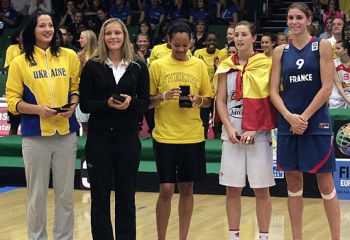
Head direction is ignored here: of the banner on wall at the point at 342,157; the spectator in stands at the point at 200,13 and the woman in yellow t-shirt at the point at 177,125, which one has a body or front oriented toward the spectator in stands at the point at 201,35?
the spectator in stands at the point at 200,13

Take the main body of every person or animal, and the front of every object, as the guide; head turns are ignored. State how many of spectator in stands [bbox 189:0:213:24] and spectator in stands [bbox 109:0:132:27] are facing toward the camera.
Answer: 2

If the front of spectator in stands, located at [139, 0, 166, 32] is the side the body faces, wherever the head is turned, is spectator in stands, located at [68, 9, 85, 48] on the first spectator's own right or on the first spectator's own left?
on the first spectator's own right

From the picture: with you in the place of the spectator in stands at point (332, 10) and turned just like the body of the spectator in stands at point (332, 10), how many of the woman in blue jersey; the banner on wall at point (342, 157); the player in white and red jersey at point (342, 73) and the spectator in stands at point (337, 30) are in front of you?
4

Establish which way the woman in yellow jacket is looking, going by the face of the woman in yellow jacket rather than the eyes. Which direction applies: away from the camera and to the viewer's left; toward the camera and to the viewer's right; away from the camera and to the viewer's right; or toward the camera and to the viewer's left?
toward the camera and to the viewer's right

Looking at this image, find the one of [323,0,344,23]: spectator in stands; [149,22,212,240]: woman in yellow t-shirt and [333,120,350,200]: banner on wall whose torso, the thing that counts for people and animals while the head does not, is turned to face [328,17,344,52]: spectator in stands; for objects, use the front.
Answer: [323,0,344,23]: spectator in stands

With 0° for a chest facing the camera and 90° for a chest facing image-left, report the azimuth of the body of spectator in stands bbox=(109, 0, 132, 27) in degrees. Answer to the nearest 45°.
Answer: approximately 0°
